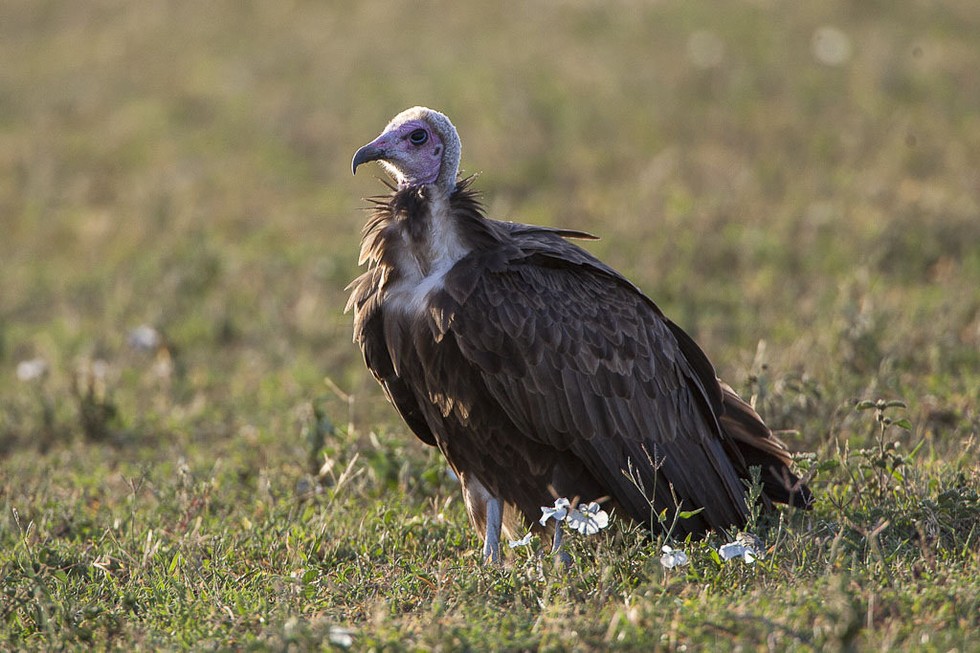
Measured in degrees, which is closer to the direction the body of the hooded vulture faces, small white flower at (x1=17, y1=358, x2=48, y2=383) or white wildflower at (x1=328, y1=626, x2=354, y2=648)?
the white wildflower

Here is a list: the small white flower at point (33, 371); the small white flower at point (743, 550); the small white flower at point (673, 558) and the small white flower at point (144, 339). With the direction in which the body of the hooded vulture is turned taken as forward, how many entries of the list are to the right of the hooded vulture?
2

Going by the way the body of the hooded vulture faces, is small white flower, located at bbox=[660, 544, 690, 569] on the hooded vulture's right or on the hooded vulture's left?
on the hooded vulture's left

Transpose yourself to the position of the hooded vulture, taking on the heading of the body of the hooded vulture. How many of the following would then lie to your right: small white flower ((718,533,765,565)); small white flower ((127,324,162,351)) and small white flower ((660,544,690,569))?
1

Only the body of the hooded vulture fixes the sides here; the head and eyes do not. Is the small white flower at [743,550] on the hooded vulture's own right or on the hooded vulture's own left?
on the hooded vulture's own left

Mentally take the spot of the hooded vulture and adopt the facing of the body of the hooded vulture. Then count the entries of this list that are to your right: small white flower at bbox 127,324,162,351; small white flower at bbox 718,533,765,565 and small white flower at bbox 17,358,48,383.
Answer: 2

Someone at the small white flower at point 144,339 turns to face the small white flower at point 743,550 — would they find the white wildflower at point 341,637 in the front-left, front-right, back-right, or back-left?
front-right

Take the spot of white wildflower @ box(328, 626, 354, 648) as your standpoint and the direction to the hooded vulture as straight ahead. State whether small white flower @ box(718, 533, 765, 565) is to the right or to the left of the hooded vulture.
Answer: right

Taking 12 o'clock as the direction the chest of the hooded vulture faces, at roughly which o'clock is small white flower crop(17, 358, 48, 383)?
The small white flower is roughly at 3 o'clock from the hooded vulture.

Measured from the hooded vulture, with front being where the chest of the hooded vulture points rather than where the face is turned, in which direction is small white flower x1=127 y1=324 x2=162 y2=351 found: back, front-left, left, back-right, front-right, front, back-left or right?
right

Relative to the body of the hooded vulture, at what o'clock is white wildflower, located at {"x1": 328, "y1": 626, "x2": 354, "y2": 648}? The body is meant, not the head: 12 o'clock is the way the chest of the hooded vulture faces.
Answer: The white wildflower is roughly at 11 o'clock from the hooded vulture.

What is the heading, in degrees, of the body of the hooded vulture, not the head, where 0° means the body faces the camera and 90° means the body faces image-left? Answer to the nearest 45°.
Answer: approximately 45°
